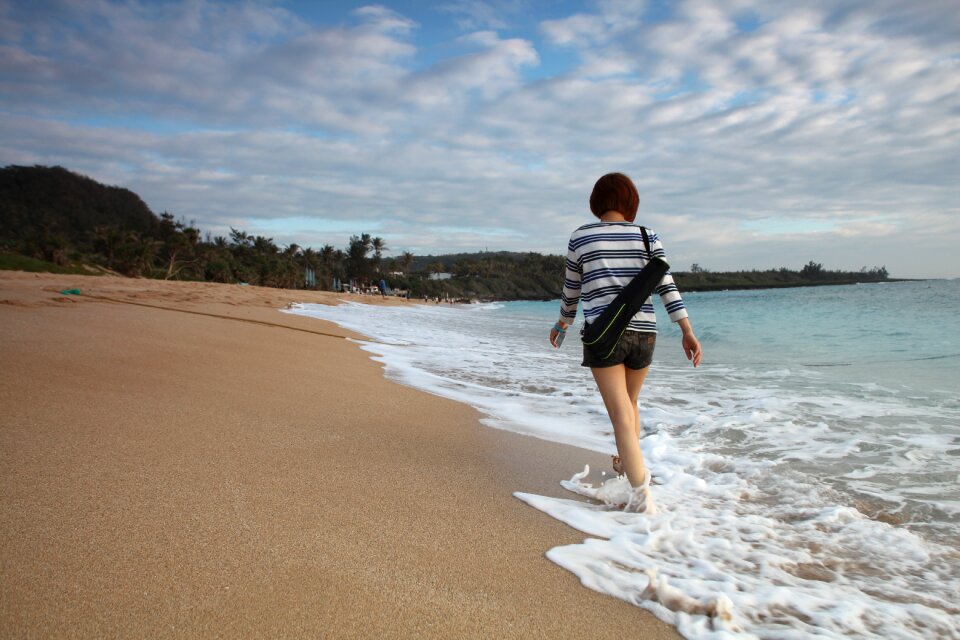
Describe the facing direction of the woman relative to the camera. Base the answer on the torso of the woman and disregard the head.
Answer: away from the camera

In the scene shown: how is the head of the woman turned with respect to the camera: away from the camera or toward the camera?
away from the camera
